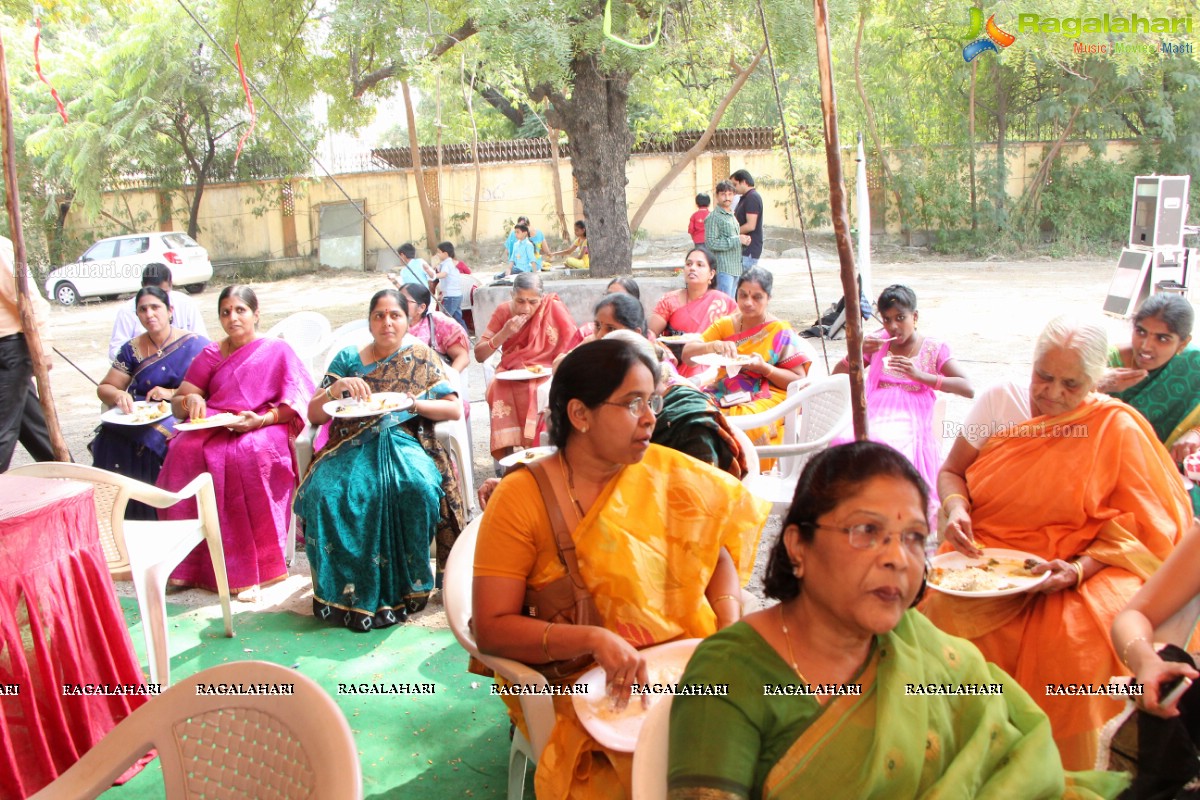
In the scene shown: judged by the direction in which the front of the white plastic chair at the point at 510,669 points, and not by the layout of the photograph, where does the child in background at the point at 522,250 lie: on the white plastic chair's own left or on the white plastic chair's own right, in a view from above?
on the white plastic chair's own left

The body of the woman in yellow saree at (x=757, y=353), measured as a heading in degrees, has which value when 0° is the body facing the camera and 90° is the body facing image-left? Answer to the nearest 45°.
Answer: approximately 45°

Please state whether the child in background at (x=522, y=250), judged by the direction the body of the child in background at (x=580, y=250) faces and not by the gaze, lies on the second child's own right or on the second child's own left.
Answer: on the second child's own right

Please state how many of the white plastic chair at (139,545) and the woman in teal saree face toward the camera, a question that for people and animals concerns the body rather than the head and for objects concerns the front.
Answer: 1

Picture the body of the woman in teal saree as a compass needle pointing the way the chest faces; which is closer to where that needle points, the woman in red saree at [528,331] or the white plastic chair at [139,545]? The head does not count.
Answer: the white plastic chair

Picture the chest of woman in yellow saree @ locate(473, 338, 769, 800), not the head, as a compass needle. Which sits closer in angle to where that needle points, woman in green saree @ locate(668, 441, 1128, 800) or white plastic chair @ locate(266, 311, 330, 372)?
the woman in green saree

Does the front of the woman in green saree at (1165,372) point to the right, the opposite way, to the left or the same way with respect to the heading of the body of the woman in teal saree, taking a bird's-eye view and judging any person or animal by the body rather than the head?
to the right

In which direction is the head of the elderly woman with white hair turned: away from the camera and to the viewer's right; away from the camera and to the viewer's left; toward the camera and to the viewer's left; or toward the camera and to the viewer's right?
toward the camera and to the viewer's left

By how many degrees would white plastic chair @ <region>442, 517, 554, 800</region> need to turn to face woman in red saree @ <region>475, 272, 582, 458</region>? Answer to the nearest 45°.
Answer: approximately 135° to its left

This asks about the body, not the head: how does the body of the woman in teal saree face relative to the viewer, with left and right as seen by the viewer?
facing the viewer
